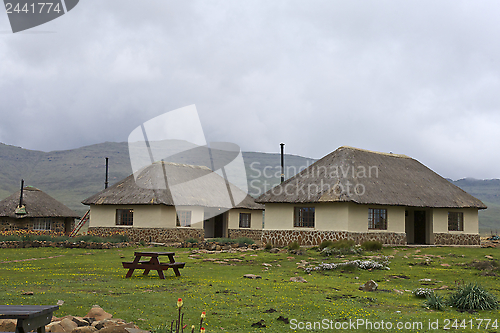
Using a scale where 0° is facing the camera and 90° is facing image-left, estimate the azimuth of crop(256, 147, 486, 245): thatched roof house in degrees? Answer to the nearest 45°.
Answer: approximately 315°

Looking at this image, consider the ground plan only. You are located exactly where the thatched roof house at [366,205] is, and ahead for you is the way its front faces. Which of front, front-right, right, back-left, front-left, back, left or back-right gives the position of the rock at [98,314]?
front-right

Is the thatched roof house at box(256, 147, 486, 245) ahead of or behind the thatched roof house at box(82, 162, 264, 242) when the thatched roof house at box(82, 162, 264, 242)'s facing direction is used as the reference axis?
ahead

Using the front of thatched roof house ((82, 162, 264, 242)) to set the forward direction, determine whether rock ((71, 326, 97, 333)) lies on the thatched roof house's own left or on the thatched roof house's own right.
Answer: on the thatched roof house's own right

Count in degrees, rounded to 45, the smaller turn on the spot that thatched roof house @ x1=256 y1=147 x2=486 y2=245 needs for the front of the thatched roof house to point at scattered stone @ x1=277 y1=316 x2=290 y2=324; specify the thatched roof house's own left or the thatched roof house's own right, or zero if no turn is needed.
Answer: approximately 45° to the thatched roof house's own right

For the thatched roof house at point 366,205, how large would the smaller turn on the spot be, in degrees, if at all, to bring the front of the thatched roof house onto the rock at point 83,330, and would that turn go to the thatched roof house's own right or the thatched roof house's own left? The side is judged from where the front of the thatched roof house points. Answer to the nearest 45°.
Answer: approximately 45° to the thatched roof house's own right

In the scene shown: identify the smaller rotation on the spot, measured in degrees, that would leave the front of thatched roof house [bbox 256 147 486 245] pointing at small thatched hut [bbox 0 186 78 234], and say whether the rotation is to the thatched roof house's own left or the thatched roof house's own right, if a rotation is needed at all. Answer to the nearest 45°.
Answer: approximately 135° to the thatched roof house's own right

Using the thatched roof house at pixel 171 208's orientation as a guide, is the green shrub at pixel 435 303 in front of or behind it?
in front

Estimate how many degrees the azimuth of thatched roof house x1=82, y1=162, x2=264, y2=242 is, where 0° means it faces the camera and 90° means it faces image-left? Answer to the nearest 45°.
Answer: approximately 315°

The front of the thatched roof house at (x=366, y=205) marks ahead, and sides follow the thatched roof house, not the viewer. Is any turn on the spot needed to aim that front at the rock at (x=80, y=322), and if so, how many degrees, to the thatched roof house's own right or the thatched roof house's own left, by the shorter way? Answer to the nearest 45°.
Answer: approximately 45° to the thatched roof house's own right

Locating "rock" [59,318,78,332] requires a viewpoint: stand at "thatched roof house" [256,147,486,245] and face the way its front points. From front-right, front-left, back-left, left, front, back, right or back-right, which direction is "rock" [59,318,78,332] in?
front-right
